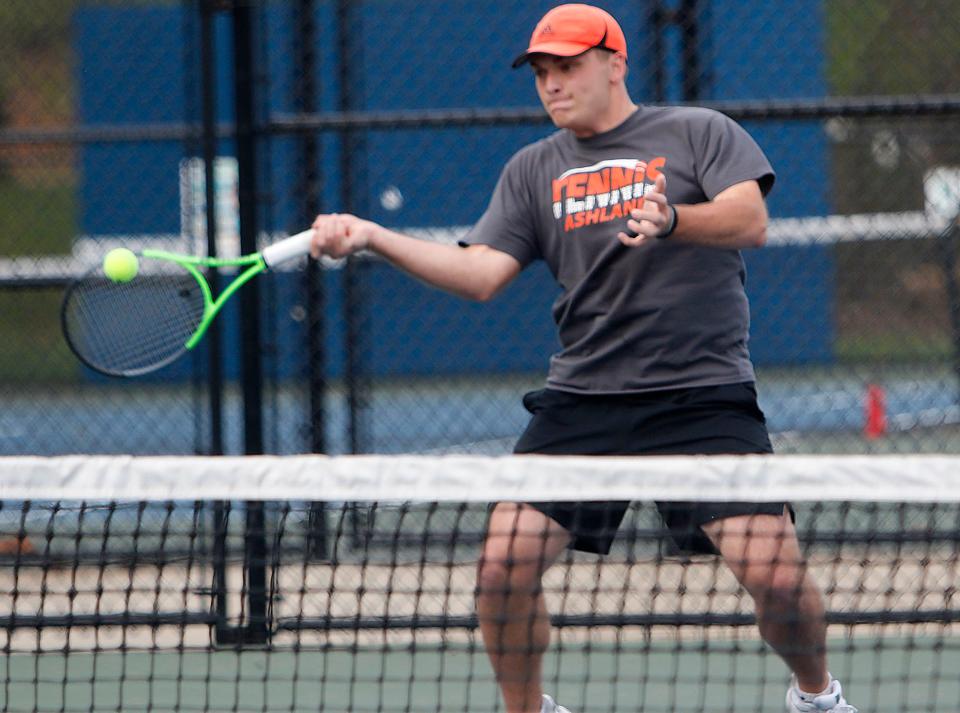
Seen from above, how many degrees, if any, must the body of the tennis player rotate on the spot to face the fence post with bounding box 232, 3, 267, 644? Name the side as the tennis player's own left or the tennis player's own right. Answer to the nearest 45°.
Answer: approximately 135° to the tennis player's own right

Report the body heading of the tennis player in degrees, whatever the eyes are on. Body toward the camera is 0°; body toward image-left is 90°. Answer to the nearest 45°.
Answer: approximately 0°

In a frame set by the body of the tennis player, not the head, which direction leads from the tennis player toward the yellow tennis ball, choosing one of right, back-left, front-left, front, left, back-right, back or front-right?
right

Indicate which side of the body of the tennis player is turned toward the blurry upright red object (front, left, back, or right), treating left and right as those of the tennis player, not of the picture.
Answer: back
